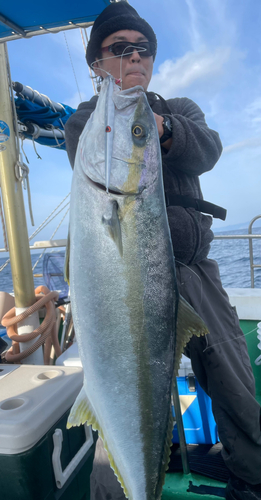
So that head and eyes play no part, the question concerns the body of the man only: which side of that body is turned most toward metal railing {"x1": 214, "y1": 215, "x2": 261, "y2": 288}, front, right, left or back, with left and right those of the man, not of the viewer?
back

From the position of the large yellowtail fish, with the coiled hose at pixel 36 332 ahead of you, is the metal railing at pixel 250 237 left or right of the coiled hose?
right

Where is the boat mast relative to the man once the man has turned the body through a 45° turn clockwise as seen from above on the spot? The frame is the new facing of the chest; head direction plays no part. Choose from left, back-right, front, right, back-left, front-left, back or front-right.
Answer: right

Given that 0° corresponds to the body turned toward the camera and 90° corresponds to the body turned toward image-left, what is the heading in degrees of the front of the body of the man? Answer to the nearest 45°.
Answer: approximately 0°

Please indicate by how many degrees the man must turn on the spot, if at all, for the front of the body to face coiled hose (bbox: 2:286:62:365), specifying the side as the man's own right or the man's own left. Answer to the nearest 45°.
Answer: approximately 135° to the man's own right

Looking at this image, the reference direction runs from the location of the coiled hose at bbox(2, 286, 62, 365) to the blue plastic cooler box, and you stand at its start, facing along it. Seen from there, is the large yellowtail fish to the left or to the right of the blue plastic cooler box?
right
